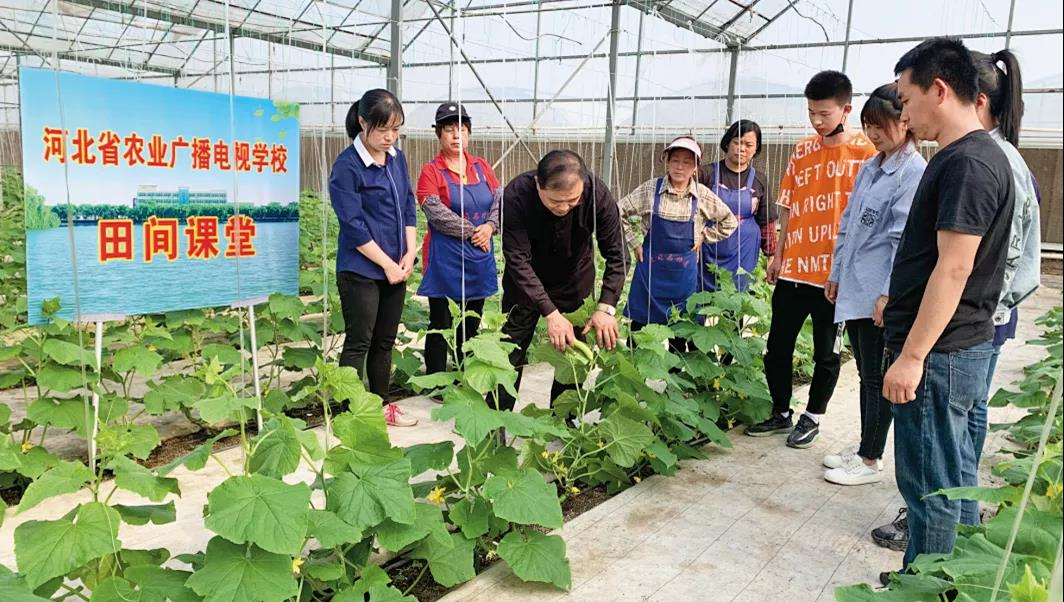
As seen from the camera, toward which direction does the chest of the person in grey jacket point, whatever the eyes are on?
to the viewer's left

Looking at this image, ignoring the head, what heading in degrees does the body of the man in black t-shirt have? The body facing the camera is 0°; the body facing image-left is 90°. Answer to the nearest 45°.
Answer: approximately 90°

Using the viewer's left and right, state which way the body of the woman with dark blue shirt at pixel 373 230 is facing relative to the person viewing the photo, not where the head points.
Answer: facing the viewer and to the right of the viewer

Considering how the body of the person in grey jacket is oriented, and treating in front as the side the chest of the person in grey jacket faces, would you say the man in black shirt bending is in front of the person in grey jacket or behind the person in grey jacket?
in front

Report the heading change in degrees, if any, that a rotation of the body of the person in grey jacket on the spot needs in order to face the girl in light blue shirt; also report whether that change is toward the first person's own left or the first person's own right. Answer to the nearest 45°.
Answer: approximately 45° to the first person's own right

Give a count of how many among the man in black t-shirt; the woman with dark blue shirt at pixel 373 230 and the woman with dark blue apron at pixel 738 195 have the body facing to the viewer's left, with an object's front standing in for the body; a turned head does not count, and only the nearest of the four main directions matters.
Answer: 1
